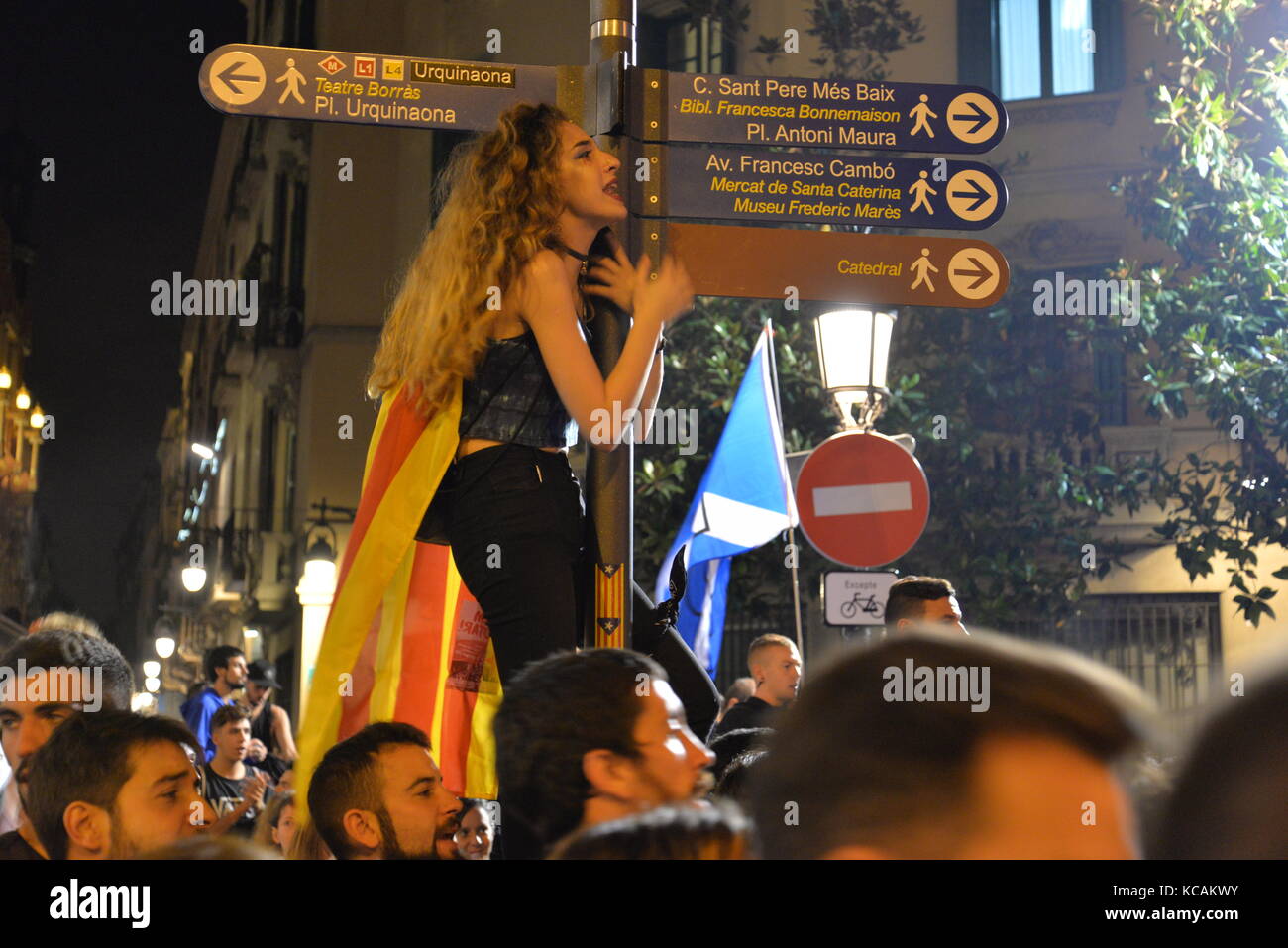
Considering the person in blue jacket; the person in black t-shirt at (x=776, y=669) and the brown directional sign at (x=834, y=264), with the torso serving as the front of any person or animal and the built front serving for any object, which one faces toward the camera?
the brown directional sign

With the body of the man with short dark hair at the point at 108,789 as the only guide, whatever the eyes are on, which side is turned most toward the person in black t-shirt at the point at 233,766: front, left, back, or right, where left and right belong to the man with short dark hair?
left

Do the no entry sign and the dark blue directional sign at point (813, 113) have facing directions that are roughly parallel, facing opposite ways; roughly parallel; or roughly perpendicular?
roughly parallel

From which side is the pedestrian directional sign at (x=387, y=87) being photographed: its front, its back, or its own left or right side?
front

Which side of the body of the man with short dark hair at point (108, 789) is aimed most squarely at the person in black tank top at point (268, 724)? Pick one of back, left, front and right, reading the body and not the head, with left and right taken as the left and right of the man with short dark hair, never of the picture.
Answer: left

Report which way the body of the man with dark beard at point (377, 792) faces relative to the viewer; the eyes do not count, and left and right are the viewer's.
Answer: facing to the right of the viewer

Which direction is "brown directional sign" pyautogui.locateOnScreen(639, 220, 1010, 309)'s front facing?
toward the camera

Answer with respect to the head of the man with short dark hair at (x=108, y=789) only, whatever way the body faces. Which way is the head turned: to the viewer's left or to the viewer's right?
to the viewer's right

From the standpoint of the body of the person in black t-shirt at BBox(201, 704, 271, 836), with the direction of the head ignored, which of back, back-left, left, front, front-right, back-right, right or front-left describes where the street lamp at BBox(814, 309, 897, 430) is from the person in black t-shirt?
front-left

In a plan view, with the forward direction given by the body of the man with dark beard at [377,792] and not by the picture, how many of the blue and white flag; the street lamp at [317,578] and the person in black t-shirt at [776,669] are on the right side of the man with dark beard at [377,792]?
0

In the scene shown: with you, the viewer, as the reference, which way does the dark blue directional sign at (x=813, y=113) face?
facing the viewer

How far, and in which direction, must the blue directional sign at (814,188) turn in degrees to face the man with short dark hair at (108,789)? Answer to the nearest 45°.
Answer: approximately 45° to its right
